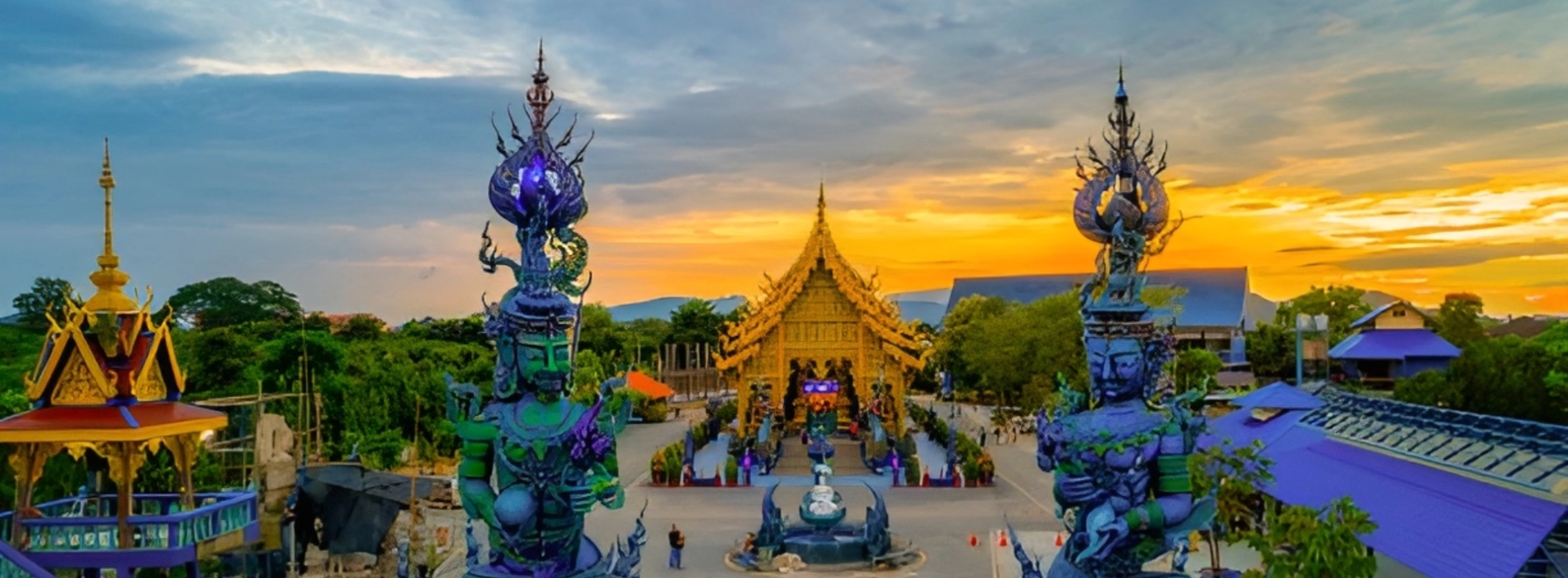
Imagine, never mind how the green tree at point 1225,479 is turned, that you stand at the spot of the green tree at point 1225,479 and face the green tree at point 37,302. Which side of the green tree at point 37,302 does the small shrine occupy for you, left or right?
left

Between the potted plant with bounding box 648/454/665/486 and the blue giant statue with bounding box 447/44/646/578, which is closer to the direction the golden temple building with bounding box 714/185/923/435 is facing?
the blue giant statue

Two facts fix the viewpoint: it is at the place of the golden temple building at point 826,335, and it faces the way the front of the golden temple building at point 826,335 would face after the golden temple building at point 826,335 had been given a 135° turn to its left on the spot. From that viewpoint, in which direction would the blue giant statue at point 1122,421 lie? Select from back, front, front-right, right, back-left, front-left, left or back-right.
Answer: back-right

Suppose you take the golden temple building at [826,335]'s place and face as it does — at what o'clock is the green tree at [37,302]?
The green tree is roughly at 3 o'clock from the golden temple building.

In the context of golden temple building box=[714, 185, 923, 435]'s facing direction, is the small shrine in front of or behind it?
in front

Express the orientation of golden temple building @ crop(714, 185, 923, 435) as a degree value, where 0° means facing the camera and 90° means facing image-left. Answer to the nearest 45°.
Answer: approximately 0°

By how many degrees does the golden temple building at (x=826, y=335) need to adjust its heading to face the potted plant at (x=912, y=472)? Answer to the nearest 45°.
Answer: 0° — it already faces it

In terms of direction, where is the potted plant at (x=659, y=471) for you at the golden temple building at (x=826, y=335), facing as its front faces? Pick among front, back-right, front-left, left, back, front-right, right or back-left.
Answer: front-right

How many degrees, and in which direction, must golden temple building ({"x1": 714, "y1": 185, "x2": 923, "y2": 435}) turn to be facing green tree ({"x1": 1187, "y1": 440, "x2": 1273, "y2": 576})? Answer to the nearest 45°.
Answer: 0° — it already faces it

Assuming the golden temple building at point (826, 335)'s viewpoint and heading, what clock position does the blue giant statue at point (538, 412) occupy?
The blue giant statue is roughly at 12 o'clock from the golden temple building.

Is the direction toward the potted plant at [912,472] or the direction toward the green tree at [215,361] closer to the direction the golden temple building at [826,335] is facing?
the potted plant

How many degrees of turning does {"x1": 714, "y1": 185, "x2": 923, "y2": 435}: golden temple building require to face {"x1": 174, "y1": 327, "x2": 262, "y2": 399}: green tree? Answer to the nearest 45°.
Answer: approximately 90° to its right

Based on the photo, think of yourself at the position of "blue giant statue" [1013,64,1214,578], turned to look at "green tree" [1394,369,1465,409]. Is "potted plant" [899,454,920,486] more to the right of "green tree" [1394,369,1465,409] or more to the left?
left

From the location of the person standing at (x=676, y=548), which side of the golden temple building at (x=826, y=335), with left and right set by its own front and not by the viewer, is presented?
front

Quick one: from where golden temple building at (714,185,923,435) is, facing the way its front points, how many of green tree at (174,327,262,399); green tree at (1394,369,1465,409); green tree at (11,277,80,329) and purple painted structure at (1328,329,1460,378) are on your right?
2
